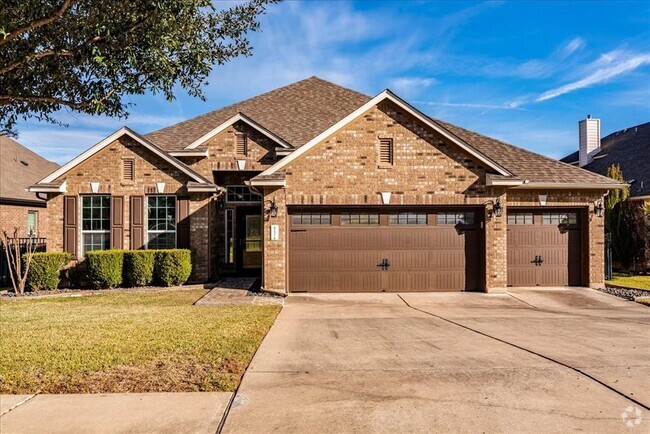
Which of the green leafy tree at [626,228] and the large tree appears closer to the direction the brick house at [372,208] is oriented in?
the large tree

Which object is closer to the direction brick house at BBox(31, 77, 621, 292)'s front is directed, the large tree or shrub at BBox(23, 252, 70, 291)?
the large tree

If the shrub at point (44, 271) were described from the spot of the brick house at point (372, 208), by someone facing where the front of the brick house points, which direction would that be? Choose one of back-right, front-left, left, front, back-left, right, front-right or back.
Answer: right

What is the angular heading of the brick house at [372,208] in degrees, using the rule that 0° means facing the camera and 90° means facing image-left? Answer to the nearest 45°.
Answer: approximately 0°

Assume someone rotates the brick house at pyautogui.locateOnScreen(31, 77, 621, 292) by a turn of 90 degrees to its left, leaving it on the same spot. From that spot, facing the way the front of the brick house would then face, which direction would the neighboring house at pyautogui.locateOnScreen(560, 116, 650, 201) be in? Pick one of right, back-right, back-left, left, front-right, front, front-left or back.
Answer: front-left

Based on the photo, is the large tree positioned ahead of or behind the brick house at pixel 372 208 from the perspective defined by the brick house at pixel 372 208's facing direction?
ahead

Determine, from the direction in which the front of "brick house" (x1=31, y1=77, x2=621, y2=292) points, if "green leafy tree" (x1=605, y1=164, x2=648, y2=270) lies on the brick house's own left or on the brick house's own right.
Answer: on the brick house's own left
